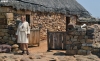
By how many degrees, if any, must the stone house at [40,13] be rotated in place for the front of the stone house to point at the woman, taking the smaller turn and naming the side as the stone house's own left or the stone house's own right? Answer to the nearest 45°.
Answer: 0° — it already faces them

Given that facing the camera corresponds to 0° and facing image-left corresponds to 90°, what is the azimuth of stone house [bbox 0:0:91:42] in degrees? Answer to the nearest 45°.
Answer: approximately 0°
